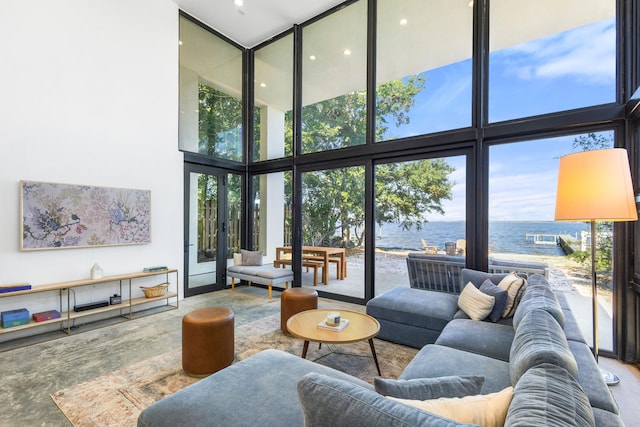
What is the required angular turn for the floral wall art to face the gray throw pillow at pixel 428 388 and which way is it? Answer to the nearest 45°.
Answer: approximately 45° to its right

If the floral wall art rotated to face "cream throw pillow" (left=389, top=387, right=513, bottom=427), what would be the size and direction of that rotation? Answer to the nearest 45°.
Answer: approximately 45° to its right

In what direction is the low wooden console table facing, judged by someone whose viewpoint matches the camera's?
facing the viewer and to the right of the viewer

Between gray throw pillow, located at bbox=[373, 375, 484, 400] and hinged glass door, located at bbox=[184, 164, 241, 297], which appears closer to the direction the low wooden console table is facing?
the gray throw pillow

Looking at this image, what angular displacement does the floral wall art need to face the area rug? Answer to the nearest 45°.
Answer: approximately 45° to its right

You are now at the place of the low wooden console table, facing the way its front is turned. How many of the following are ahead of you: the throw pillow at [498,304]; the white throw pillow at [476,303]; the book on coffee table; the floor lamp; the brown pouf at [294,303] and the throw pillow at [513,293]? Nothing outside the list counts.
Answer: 6

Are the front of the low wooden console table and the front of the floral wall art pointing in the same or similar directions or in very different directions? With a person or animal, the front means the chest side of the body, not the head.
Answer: same or similar directions

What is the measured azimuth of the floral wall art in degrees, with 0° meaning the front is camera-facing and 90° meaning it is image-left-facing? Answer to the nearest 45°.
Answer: approximately 315°

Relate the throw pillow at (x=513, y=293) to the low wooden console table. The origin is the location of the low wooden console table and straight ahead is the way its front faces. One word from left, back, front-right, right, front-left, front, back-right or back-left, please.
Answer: front

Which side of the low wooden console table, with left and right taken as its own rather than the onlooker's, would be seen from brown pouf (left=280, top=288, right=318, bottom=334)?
front

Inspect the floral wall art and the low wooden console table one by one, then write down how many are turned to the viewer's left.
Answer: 0

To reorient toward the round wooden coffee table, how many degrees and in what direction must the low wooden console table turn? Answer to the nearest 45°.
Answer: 0° — it already faces it

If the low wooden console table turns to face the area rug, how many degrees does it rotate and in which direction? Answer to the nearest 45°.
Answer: approximately 45° to its right

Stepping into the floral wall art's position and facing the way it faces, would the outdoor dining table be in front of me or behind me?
in front

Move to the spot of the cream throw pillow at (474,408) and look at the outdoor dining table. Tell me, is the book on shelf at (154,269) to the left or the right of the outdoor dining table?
left
